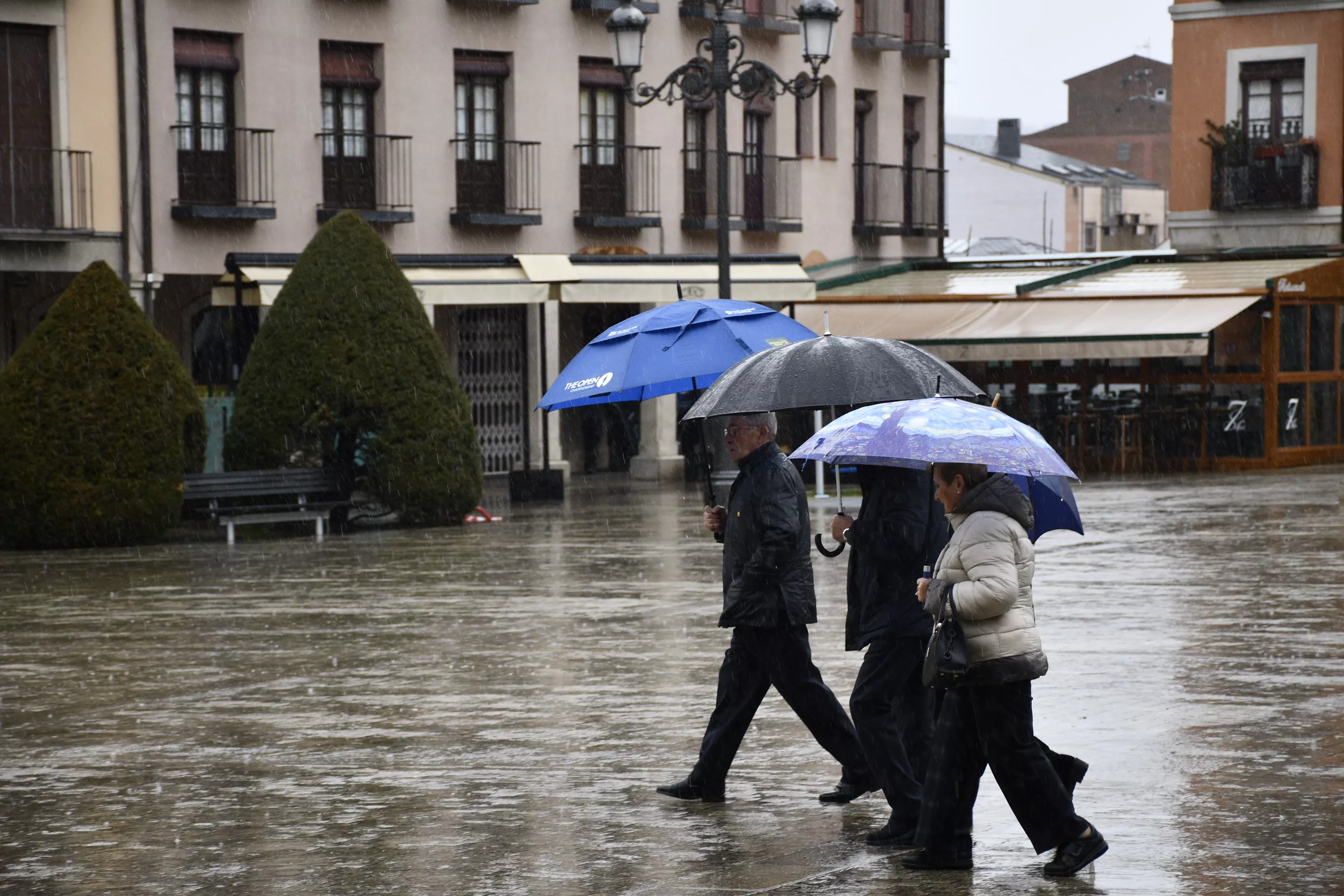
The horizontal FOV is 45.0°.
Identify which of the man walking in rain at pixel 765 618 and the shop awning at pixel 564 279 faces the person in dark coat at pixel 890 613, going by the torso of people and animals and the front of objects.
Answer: the shop awning

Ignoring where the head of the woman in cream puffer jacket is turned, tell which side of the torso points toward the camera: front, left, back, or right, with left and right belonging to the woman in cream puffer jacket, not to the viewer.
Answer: left

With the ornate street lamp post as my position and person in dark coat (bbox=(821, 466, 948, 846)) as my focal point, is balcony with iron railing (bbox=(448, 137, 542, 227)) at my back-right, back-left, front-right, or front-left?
back-right

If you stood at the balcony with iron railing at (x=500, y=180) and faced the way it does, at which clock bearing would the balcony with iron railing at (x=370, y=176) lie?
the balcony with iron railing at (x=370, y=176) is roughly at 2 o'clock from the balcony with iron railing at (x=500, y=180).

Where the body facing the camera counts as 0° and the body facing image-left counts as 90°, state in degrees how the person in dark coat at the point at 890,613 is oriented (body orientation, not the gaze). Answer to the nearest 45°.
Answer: approximately 90°
